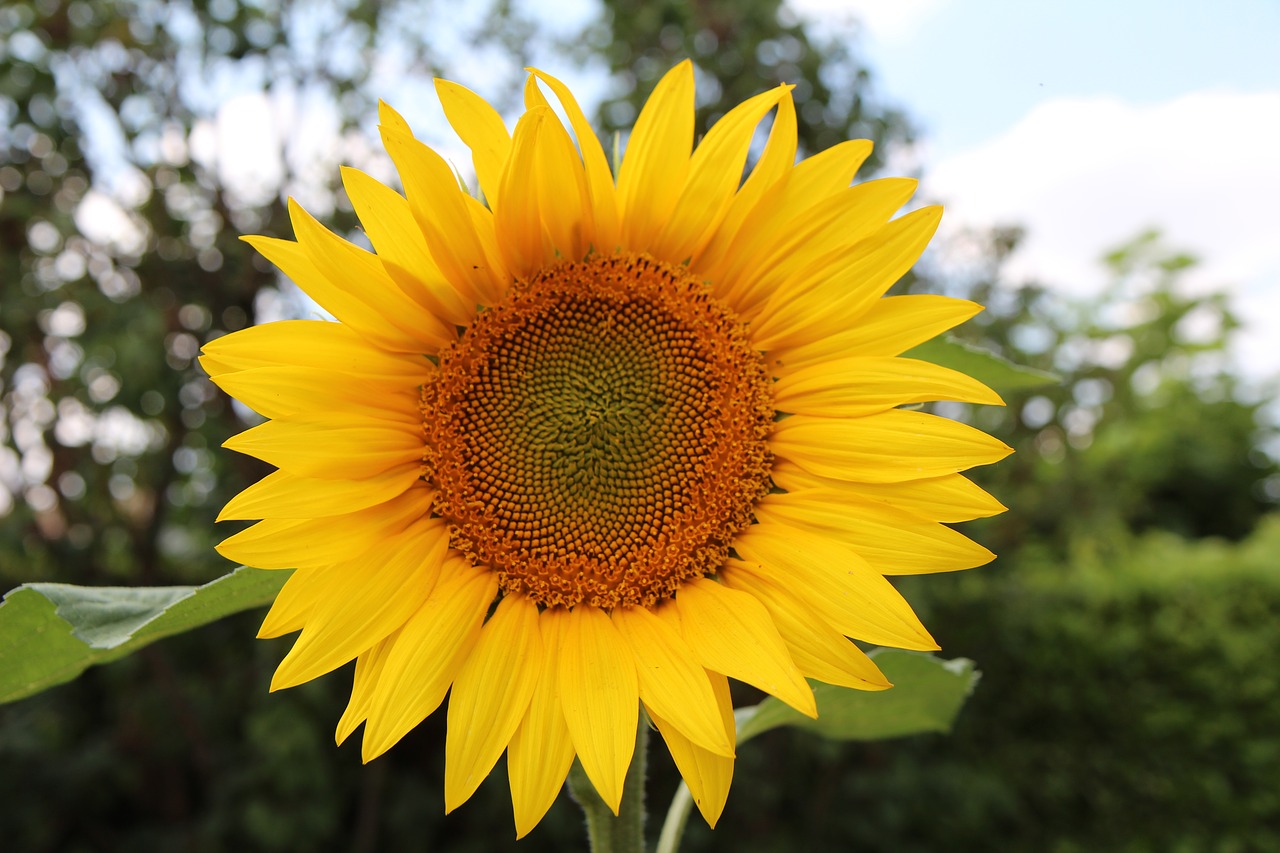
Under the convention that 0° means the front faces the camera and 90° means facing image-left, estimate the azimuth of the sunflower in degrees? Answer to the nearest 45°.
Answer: approximately 0°
